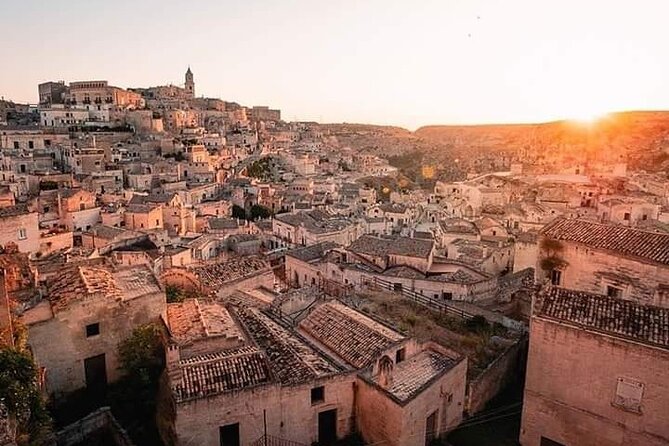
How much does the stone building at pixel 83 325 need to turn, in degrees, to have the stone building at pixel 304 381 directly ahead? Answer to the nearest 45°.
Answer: approximately 45° to its left

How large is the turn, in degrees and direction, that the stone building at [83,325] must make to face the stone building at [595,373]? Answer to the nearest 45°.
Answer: approximately 45° to its left

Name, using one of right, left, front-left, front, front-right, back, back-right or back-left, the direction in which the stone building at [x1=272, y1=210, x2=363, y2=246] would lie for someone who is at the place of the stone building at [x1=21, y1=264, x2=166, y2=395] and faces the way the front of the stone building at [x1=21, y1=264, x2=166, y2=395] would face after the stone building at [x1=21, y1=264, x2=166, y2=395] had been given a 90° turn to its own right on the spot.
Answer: back-right

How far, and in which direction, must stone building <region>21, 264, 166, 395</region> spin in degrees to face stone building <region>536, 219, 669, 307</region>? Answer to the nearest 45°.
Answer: approximately 90° to its left

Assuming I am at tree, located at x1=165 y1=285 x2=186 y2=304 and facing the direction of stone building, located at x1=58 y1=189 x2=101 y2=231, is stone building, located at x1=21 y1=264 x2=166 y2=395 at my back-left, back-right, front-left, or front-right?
back-left

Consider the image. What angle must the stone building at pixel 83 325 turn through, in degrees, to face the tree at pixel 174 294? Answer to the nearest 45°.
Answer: approximately 135° to its left

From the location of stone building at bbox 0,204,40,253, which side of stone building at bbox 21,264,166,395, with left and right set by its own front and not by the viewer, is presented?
back

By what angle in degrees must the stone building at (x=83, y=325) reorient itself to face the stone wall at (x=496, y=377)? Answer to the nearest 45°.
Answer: approximately 90° to its left

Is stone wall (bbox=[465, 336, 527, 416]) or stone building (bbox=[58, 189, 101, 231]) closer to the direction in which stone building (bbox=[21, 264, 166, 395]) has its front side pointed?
the stone wall

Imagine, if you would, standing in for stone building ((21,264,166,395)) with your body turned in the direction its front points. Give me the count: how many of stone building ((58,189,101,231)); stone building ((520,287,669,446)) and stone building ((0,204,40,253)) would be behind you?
2

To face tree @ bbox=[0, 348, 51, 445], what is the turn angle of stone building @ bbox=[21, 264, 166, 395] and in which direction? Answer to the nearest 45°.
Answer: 0° — it already faces it

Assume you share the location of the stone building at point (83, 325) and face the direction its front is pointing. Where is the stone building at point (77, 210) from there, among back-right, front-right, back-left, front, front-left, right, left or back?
back

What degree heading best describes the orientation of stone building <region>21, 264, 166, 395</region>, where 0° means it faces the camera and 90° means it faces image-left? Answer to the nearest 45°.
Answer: approximately 0°
